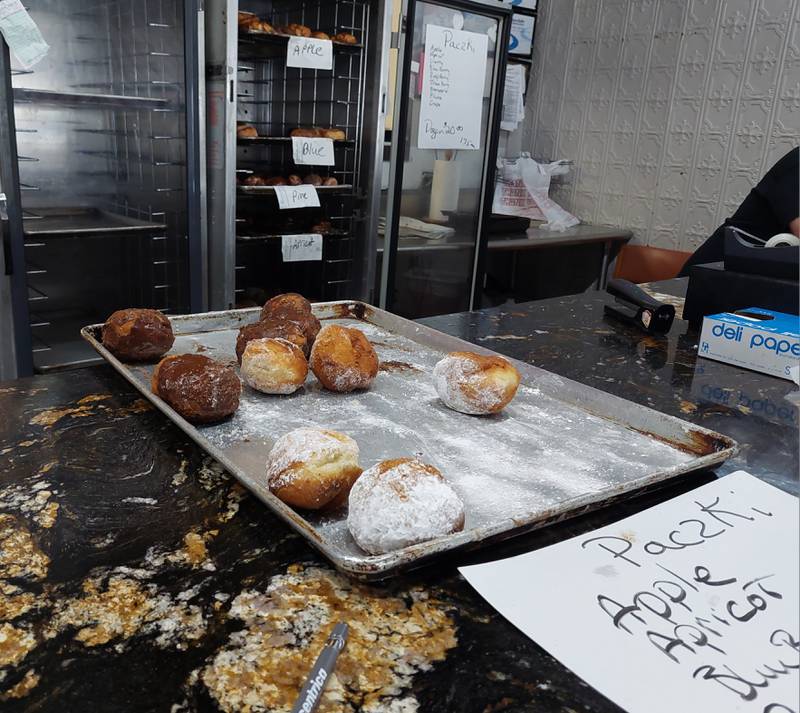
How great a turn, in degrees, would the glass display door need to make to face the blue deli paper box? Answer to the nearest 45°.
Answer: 0° — it already faces it

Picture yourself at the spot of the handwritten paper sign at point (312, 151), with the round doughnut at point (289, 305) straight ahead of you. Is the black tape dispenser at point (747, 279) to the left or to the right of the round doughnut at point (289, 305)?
left

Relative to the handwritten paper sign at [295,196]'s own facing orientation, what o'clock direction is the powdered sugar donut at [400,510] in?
The powdered sugar donut is roughly at 12 o'clock from the handwritten paper sign.

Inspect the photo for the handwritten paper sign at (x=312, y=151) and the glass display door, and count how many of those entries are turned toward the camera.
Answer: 2

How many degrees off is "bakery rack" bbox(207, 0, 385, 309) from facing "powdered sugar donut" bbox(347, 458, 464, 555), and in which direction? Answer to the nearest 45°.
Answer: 0° — it already faces it

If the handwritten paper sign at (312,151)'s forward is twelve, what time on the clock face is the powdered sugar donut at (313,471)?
The powdered sugar donut is roughly at 12 o'clock from the handwritten paper sign.

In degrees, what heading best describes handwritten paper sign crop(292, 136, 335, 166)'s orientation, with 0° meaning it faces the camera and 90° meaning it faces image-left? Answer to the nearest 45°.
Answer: approximately 0°
